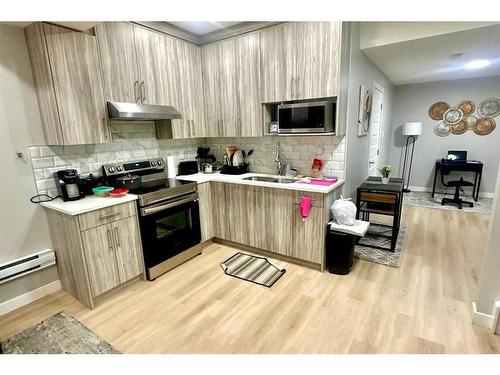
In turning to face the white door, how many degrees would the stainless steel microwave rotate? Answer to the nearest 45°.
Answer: approximately 180°

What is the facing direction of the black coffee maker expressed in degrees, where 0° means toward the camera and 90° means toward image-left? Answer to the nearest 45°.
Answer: approximately 315°

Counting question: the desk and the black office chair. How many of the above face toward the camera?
1

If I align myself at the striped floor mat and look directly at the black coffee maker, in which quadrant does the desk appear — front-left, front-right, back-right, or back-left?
back-right
